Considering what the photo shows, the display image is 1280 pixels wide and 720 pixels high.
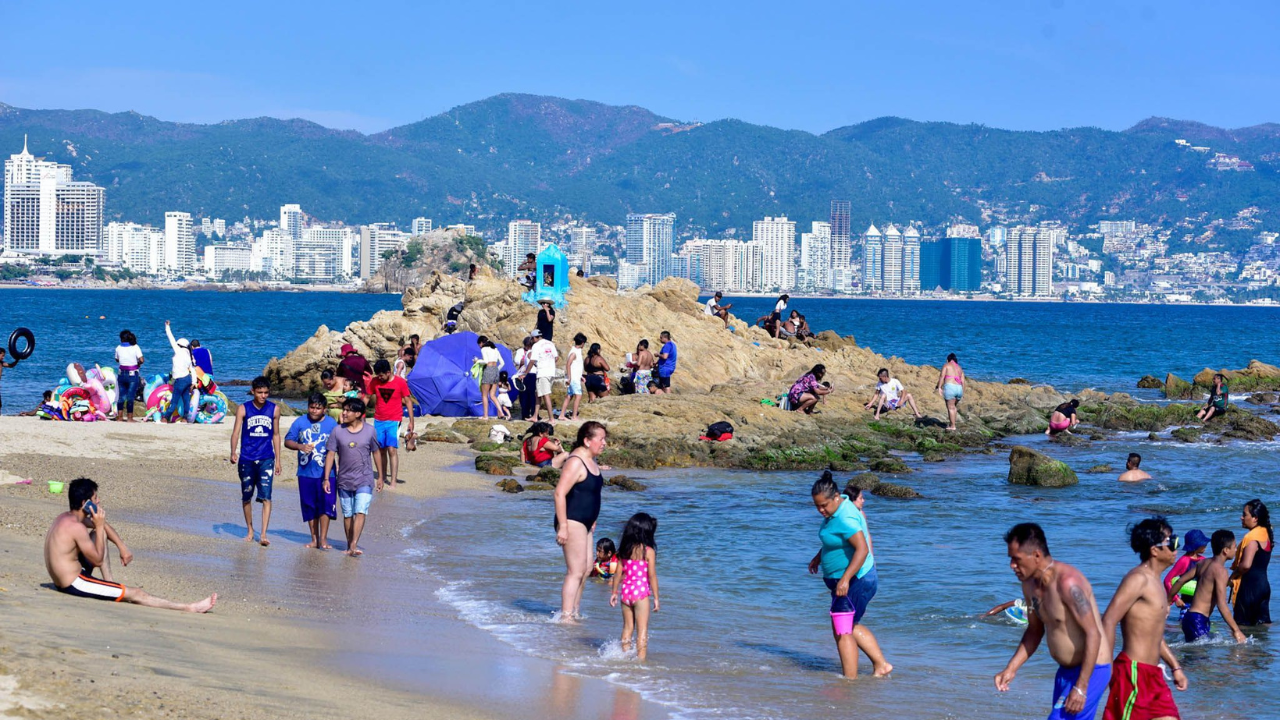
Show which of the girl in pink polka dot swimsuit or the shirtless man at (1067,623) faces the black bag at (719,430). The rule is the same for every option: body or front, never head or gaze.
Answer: the girl in pink polka dot swimsuit

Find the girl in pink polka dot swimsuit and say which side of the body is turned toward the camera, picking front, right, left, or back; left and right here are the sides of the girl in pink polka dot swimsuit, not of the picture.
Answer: back

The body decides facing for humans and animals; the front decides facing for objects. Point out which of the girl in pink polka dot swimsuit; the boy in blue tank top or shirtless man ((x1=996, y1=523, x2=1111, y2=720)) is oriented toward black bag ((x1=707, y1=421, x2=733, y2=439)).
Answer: the girl in pink polka dot swimsuit

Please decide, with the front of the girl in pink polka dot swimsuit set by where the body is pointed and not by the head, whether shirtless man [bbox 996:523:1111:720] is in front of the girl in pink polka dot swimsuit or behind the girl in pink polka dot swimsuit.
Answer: behind

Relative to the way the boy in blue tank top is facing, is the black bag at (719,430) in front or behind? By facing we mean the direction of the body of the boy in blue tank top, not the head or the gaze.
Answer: behind

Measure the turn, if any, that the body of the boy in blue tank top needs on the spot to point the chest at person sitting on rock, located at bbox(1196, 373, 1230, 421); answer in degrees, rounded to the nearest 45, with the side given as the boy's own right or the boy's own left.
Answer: approximately 135° to the boy's own left
